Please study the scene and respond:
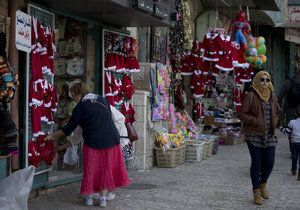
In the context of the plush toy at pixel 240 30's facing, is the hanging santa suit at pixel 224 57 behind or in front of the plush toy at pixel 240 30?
in front

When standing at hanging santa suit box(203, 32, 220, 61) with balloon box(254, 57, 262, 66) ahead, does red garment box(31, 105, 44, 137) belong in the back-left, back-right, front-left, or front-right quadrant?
back-right

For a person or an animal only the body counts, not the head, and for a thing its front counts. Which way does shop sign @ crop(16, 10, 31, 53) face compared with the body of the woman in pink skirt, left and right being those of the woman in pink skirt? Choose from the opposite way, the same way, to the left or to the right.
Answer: the opposite way

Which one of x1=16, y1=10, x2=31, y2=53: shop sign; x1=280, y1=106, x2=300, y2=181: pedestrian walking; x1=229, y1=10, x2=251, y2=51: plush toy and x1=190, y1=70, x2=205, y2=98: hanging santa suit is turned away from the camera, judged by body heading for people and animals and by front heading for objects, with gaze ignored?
the pedestrian walking

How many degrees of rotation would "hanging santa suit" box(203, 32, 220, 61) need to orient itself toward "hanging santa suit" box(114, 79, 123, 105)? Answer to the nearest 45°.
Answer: approximately 45° to its right

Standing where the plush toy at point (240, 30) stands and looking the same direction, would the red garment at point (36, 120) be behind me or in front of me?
in front

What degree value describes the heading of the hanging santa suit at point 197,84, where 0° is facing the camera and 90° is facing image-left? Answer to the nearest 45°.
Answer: approximately 0°

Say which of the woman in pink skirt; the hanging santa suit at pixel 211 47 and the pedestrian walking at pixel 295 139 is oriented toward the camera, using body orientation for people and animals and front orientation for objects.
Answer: the hanging santa suit

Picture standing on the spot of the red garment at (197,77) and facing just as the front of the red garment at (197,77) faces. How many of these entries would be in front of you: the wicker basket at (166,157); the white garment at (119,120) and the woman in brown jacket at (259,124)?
3

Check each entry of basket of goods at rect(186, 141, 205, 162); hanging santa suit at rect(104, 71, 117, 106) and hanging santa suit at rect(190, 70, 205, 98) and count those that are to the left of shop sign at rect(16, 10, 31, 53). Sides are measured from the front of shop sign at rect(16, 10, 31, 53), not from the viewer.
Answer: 3

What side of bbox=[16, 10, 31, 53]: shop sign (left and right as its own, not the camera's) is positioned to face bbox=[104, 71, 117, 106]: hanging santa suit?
left

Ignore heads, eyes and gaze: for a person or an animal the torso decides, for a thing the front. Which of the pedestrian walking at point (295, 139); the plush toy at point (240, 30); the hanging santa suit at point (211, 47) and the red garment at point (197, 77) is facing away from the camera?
the pedestrian walking

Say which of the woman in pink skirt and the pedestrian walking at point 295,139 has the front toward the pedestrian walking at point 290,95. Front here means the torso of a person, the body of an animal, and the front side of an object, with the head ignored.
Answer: the pedestrian walking at point 295,139
